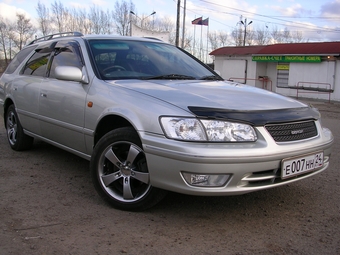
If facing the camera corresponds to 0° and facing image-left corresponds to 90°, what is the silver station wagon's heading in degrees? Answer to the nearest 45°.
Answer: approximately 315°

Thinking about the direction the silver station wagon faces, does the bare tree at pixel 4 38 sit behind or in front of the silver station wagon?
behind

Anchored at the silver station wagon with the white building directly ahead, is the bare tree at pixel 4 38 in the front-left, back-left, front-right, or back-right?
front-left

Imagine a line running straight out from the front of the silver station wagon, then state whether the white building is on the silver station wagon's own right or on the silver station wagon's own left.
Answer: on the silver station wagon's own left

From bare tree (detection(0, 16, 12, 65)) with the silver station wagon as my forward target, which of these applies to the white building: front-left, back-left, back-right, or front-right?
front-left
